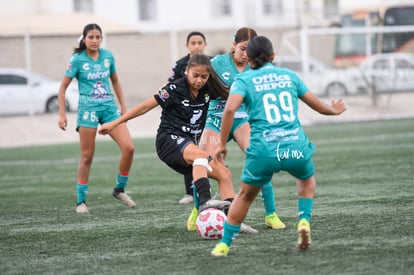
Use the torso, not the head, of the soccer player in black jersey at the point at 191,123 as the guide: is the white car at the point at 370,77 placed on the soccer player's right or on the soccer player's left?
on the soccer player's left

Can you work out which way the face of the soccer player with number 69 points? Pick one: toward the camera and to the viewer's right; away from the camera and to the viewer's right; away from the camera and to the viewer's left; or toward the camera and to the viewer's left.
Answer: away from the camera and to the viewer's left

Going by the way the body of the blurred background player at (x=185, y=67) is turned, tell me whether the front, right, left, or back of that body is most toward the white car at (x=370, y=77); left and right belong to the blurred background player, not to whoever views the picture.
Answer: back

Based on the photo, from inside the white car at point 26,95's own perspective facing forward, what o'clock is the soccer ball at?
The soccer ball is roughly at 3 o'clock from the white car.

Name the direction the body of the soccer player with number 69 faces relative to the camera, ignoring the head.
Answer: away from the camera

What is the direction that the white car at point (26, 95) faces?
to the viewer's right

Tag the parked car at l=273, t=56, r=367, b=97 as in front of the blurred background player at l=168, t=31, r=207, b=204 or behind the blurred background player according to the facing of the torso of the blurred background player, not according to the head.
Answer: behind

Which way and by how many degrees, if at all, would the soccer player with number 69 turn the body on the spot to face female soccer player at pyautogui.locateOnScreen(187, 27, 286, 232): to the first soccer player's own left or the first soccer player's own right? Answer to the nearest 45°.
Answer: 0° — they already face them
